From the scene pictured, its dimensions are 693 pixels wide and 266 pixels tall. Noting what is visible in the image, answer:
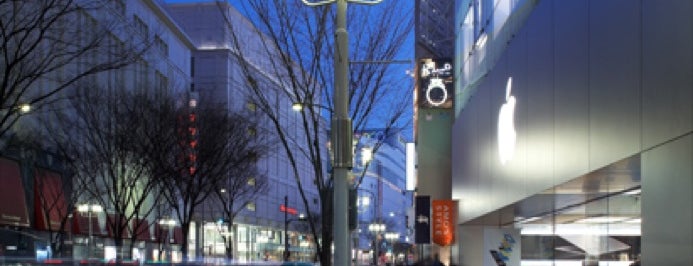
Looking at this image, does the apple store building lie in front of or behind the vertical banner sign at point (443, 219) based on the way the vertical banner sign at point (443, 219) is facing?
in front

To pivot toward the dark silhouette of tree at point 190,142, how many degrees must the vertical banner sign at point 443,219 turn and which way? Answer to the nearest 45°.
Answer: approximately 90° to its right

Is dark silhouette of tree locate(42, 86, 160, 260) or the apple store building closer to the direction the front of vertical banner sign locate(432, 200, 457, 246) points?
the apple store building

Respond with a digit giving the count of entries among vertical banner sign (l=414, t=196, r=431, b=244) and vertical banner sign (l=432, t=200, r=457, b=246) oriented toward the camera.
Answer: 2

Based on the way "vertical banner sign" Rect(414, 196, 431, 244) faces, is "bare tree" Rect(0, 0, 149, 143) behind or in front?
in front

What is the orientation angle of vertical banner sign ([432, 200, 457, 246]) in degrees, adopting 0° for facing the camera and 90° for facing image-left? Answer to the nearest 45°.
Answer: approximately 0°

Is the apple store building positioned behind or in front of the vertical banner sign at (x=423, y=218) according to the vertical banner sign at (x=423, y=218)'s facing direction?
in front

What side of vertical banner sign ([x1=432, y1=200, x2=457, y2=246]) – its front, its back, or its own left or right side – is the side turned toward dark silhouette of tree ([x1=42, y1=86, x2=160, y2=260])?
right
